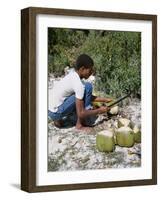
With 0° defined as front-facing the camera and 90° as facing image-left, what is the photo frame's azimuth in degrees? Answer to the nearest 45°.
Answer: approximately 315°
